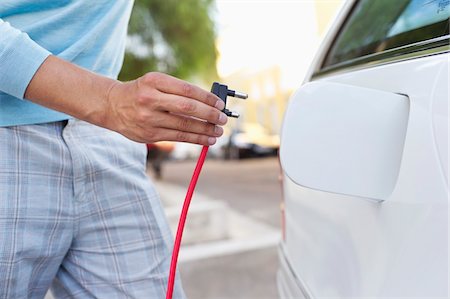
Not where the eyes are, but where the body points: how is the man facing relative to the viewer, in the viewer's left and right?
facing the viewer and to the right of the viewer

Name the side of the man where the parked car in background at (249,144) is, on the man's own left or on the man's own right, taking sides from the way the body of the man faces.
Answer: on the man's own left

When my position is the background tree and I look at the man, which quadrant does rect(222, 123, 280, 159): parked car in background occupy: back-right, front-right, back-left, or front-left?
back-left

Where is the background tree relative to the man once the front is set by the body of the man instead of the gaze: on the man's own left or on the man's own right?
on the man's own left
